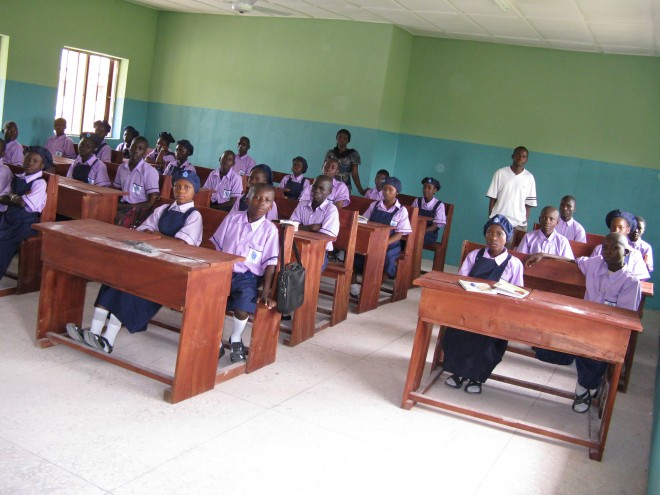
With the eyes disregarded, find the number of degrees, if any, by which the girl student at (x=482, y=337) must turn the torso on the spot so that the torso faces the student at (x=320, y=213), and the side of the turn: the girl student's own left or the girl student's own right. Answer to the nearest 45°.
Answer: approximately 135° to the girl student's own right

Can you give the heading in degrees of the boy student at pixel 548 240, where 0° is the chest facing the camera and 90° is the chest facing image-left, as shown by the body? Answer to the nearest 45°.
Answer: approximately 0°

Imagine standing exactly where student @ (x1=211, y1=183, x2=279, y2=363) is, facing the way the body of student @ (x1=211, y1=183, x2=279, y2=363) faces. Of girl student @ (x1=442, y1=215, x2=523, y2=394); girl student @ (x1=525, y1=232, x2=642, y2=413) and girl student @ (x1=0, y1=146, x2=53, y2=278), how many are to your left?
2

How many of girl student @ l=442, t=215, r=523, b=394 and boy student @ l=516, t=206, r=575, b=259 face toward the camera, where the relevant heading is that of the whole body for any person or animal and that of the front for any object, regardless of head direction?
2

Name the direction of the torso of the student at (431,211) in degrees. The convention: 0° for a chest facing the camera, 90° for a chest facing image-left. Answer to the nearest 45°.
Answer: approximately 45°

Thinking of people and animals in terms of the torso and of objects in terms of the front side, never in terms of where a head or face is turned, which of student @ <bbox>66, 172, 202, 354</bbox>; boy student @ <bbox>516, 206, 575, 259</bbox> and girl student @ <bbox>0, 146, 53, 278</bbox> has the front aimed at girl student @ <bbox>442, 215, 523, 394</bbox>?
the boy student
